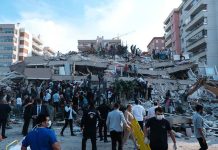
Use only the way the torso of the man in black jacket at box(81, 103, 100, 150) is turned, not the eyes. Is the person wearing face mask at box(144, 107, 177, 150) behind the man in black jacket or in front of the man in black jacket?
behind

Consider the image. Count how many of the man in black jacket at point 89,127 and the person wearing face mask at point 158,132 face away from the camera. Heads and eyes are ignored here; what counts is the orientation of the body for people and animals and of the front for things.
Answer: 1

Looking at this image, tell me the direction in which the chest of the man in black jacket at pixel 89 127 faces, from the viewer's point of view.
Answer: away from the camera

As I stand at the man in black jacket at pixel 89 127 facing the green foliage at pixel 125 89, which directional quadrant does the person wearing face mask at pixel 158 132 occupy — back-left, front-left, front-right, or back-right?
back-right

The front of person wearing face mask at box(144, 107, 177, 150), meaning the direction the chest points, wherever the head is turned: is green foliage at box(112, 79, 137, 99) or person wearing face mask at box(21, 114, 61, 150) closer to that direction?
the person wearing face mask
